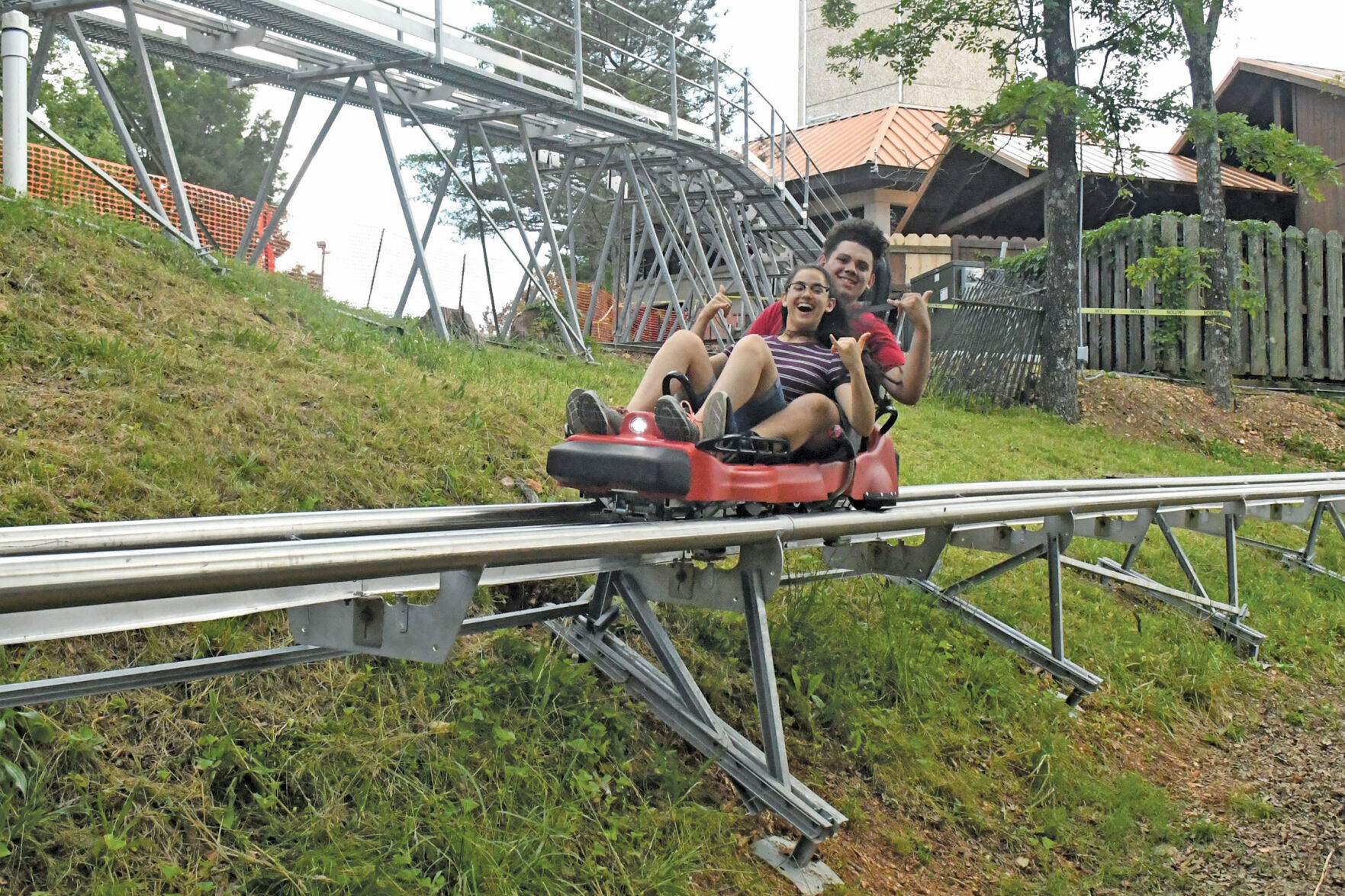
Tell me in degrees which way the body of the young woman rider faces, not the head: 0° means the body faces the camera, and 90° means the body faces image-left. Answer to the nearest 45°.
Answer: approximately 45°

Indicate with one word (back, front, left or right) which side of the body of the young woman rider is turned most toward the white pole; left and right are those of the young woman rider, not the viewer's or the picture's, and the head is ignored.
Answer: right

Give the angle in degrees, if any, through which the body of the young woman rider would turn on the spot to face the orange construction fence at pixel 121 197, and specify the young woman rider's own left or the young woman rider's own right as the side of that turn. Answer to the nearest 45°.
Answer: approximately 90° to the young woman rider's own right

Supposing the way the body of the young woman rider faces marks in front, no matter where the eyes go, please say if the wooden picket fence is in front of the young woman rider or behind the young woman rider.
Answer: behind

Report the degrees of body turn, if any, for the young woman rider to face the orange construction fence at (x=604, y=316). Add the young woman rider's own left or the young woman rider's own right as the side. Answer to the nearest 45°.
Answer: approximately 135° to the young woman rider's own right
